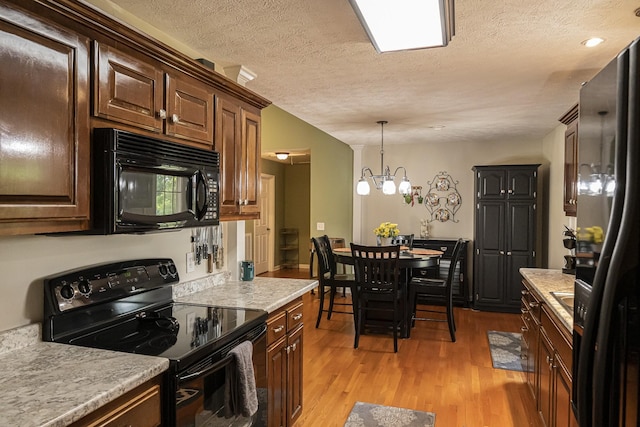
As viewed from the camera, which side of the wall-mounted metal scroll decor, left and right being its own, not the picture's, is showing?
front

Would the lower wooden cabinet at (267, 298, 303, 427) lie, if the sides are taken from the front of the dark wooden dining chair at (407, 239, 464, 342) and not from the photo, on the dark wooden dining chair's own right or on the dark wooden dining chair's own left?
on the dark wooden dining chair's own left

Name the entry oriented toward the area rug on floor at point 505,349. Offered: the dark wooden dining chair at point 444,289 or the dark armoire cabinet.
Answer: the dark armoire cabinet

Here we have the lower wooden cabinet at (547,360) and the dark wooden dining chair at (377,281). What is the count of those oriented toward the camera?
0

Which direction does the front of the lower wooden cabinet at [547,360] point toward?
to the viewer's left

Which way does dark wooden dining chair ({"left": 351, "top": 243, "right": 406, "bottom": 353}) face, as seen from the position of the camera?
facing away from the viewer

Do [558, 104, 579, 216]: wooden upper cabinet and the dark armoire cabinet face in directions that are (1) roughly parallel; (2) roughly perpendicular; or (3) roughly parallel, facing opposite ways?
roughly perpendicular

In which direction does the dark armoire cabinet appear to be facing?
toward the camera

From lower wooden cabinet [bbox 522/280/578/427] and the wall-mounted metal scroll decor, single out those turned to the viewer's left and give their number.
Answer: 1

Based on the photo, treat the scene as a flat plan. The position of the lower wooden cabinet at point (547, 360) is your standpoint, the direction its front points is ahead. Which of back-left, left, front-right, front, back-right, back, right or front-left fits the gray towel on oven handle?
front-left

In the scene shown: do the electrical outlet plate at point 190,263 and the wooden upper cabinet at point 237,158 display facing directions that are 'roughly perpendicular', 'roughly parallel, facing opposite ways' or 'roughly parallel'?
roughly parallel

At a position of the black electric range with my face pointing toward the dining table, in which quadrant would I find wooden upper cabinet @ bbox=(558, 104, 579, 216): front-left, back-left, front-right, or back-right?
front-right

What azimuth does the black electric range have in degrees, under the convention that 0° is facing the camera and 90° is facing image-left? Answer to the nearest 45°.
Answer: approximately 315°

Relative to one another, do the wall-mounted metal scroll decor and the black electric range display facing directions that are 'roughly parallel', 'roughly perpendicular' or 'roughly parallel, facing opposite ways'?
roughly perpendicular

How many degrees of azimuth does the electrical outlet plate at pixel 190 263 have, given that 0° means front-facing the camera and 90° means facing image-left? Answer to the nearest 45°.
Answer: approximately 315°

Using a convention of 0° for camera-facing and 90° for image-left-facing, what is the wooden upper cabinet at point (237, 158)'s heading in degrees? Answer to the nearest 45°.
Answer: approximately 315°
